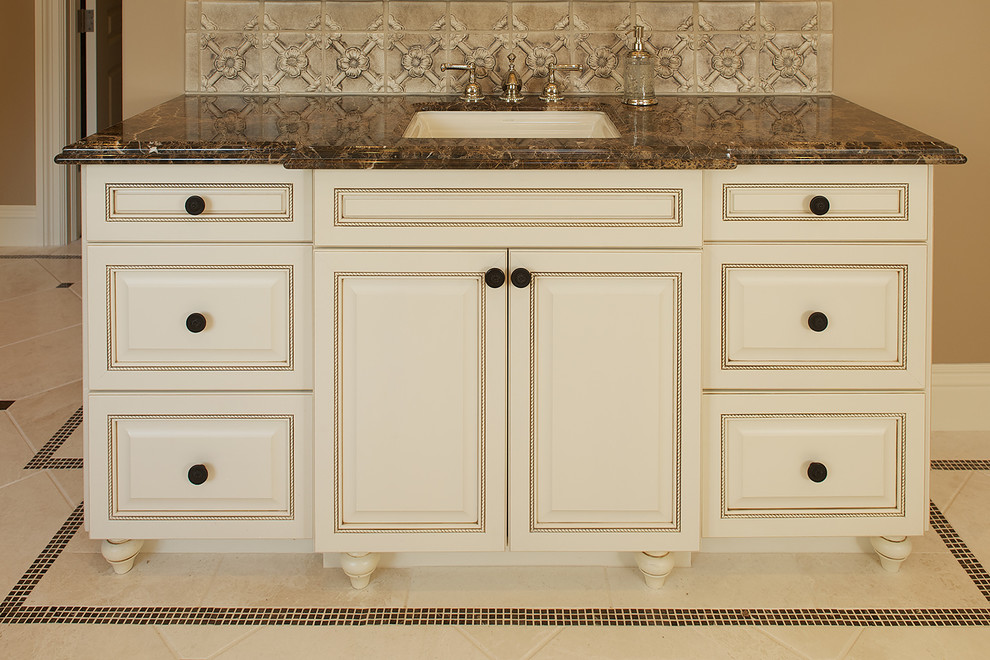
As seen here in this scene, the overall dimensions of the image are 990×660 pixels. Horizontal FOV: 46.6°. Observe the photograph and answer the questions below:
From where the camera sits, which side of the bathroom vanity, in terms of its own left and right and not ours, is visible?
front

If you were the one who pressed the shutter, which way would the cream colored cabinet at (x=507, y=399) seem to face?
facing the viewer
